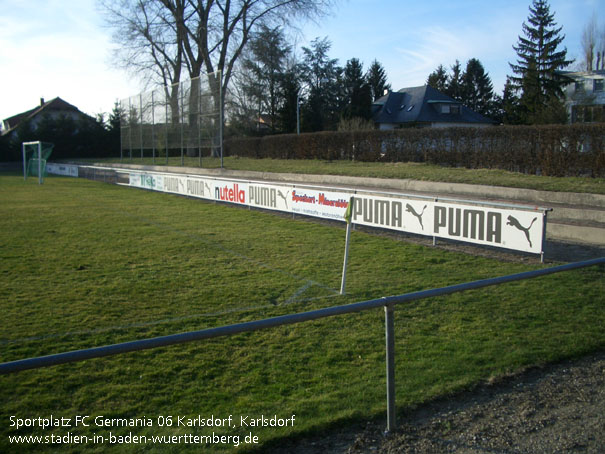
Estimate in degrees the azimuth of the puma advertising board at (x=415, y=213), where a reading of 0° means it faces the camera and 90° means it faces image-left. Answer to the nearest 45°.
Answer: approximately 45°

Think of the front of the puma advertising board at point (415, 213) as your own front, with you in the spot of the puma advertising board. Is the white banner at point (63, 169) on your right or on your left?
on your right

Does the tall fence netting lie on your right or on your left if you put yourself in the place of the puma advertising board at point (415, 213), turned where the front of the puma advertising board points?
on your right

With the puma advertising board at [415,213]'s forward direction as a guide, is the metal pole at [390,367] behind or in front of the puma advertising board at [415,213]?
in front

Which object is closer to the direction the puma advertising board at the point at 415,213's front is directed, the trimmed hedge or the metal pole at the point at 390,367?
the metal pole
